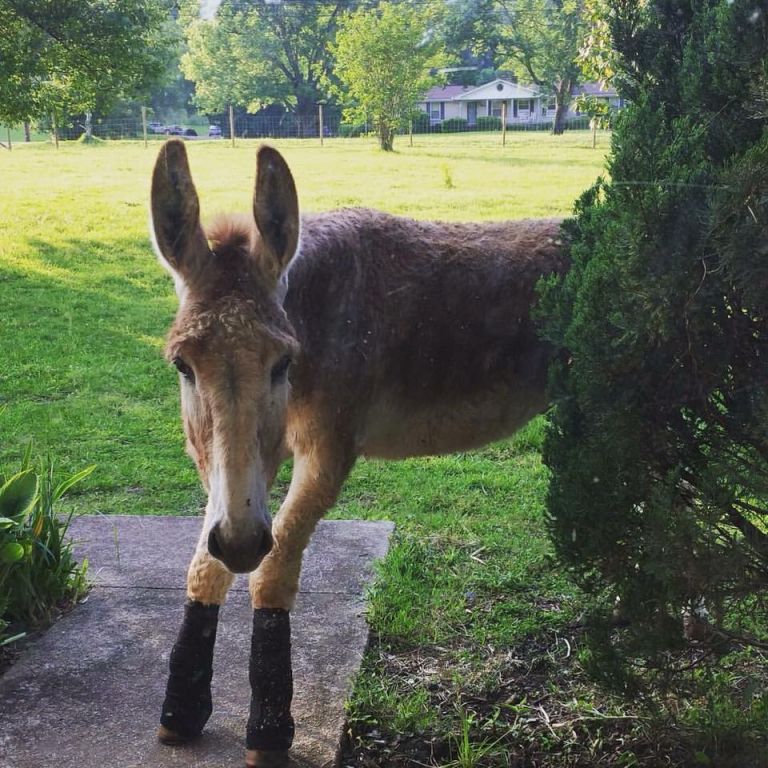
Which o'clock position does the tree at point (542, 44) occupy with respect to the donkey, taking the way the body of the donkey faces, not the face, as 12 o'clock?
The tree is roughly at 5 o'clock from the donkey.

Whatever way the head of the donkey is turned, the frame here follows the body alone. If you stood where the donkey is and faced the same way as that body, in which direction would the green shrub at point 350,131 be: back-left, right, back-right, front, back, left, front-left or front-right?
back-right

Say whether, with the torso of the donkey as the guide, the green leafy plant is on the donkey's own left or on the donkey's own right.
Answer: on the donkey's own right

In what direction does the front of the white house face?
toward the camera

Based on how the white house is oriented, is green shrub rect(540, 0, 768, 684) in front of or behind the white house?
in front

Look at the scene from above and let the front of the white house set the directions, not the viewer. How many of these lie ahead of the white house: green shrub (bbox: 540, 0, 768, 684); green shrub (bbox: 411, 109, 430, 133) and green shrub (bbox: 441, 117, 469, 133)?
3

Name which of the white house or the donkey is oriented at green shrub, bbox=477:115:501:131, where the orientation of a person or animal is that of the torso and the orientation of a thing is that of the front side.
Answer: the white house

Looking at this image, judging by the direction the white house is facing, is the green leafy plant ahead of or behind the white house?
ahead

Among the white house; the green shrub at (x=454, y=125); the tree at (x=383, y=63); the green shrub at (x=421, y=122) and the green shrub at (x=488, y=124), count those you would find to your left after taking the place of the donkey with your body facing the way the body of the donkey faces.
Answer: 0

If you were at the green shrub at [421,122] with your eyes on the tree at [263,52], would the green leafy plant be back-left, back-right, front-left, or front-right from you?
back-left

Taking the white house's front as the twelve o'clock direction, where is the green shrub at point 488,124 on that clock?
The green shrub is roughly at 12 o'clock from the white house.

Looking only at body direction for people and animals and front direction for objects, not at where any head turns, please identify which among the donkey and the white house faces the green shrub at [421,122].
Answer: the white house

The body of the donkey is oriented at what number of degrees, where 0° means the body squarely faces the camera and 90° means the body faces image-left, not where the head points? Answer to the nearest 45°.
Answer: approximately 45°

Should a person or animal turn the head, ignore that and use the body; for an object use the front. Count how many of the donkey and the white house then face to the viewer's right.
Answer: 0

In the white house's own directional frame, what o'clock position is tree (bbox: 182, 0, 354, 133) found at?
The tree is roughly at 3 o'clock from the white house.

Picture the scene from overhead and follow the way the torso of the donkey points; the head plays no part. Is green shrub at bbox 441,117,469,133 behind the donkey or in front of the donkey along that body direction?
behind

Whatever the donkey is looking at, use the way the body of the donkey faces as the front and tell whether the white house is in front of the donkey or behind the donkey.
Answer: behind
